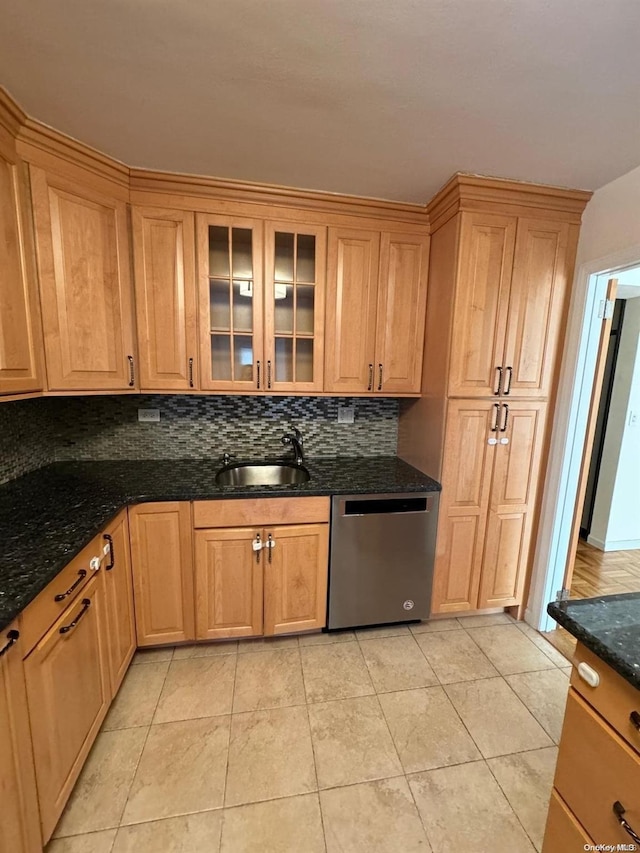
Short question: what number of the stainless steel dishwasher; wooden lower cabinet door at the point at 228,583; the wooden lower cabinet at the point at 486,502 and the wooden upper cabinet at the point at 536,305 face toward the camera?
4

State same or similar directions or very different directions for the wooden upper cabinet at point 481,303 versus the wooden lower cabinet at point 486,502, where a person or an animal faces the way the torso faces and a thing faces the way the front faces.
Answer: same or similar directions

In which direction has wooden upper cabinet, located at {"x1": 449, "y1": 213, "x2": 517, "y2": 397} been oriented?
toward the camera

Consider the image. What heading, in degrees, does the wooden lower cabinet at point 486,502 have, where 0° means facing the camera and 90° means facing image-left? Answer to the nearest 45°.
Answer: approximately 0°

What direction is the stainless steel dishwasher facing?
toward the camera

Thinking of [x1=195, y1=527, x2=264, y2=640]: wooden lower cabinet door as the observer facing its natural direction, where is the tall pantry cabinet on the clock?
The tall pantry cabinet is roughly at 9 o'clock from the wooden lower cabinet door.

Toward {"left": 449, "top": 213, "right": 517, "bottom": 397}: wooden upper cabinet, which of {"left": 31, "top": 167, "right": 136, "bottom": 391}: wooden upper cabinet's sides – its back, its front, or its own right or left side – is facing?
front

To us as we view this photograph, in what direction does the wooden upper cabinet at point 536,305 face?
facing the viewer

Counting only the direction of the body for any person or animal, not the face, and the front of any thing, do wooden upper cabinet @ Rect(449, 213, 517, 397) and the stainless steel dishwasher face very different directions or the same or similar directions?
same or similar directions

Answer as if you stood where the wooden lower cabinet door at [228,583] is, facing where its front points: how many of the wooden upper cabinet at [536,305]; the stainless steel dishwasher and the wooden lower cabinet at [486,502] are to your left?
3

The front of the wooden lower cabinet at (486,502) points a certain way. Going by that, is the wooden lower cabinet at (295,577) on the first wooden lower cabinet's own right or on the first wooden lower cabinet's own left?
on the first wooden lower cabinet's own right
